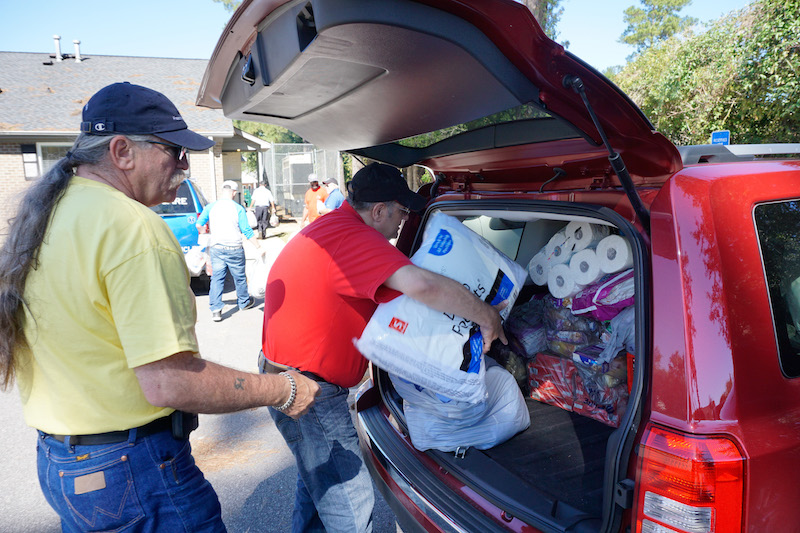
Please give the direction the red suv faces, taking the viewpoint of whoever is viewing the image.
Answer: facing away from the viewer and to the right of the viewer

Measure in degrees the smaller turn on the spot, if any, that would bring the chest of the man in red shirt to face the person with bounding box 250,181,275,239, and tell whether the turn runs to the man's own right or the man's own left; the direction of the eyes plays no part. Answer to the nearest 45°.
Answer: approximately 45° to the man's own left

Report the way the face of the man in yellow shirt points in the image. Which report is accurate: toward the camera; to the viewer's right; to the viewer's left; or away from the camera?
to the viewer's right

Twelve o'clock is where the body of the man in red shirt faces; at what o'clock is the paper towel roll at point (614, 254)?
The paper towel roll is roughly at 1 o'clock from the man in red shirt.

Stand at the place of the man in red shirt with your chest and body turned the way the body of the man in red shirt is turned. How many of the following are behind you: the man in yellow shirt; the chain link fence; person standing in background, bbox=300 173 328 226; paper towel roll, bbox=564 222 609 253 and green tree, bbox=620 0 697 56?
1

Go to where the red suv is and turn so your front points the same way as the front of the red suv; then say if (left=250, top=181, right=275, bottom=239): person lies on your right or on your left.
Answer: on your left

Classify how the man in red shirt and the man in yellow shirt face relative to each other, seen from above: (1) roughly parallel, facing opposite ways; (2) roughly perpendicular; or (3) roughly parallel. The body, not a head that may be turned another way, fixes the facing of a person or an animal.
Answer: roughly parallel

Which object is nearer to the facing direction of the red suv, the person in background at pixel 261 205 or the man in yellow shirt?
the person in background

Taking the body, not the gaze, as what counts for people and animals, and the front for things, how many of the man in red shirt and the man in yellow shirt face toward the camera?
0

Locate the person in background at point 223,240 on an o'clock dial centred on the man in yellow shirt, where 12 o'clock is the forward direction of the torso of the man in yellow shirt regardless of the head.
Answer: The person in background is roughly at 11 o'clock from the man in yellow shirt.

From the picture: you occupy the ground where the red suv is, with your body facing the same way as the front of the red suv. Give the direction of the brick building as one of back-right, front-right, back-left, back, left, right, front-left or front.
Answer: left

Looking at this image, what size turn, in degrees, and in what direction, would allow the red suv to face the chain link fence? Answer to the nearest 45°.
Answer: approximately 90° to its left

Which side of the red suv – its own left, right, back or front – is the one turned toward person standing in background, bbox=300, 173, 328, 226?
left

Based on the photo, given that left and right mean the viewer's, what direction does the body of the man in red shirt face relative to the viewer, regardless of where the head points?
facing away from the viewer and to the right of the viewer

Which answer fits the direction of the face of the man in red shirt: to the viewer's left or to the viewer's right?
to the viewer's right

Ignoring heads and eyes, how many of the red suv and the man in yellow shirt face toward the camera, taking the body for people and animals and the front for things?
0

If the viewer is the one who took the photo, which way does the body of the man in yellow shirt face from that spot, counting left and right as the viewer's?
facing away from the viewer and to the right of the viewer
